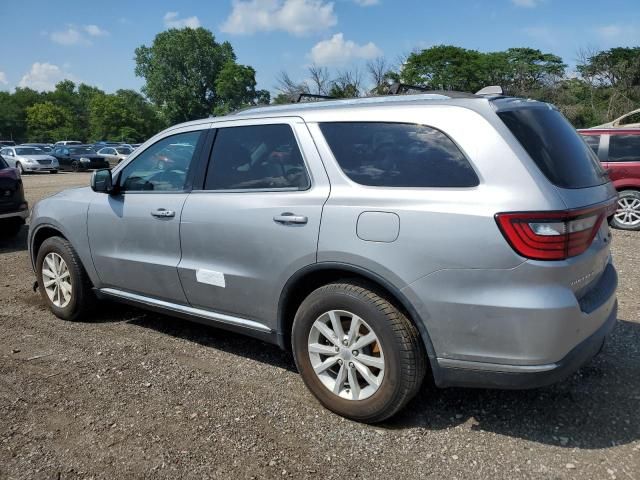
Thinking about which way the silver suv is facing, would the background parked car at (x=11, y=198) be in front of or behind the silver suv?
in front

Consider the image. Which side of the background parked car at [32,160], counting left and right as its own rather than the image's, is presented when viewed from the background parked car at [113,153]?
left

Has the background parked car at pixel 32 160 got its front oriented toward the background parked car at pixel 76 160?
no

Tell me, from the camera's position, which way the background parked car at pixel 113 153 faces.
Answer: facing the viewer and to the right of the viewer

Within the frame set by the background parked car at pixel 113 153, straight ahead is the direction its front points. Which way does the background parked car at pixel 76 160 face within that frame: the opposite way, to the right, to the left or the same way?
the same way

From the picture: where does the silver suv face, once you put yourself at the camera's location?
facing away from the viewer and to the left of the viewer

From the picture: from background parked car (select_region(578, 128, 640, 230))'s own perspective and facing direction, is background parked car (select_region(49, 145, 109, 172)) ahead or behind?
ahead

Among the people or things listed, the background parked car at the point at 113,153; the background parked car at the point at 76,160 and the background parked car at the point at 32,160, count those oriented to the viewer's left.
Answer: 0

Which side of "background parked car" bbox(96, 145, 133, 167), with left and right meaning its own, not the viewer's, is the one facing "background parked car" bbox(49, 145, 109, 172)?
right

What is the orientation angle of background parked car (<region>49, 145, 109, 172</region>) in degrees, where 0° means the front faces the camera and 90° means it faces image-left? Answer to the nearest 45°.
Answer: approximately 315°

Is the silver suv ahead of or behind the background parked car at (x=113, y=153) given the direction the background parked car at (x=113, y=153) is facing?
ahead

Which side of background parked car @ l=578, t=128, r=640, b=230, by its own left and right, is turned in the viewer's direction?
left

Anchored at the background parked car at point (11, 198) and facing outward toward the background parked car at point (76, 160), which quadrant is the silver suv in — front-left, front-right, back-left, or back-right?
back-right

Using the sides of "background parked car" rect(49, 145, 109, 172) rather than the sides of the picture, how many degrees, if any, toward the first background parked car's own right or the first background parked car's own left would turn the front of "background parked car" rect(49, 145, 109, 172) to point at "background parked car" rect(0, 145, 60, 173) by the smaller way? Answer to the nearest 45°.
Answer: approximately 90° to the first background parked car's own right

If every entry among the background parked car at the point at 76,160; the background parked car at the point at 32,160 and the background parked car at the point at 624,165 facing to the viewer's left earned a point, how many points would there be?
1

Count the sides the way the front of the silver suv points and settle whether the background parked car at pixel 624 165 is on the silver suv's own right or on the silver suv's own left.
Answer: on the silver suv's own right
